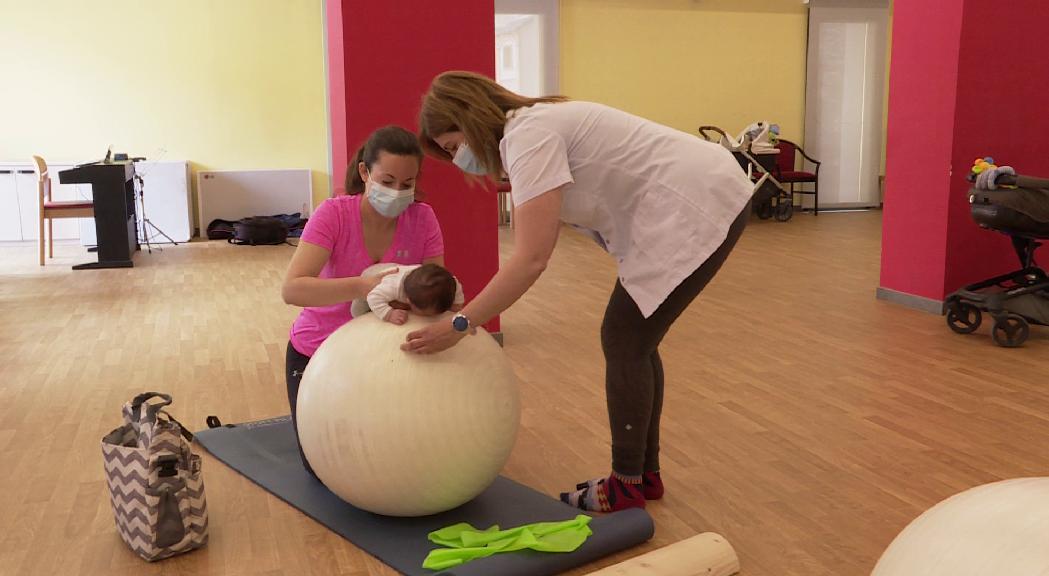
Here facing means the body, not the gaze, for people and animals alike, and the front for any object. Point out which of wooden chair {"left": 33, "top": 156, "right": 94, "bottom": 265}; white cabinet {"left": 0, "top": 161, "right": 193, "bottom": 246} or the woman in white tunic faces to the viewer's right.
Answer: the wooden chair

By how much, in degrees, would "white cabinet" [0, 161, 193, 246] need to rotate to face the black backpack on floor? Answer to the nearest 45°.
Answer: approximately 45° to its left

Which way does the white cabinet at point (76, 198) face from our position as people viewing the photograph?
facing the viewer

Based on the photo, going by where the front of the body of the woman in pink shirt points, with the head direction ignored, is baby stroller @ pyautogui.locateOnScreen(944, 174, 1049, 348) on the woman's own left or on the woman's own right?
on the woman's own left

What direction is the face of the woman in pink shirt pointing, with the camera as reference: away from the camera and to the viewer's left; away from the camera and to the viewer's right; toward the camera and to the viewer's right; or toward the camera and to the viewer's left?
toward the camera and to the viewer's right

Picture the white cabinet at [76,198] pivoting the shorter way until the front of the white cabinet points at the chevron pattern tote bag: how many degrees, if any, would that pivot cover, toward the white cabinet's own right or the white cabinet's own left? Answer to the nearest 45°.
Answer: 0° — it already faces it

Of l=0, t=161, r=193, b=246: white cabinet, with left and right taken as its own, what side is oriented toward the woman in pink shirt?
front

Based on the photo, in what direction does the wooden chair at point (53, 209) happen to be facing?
to the viewer's right

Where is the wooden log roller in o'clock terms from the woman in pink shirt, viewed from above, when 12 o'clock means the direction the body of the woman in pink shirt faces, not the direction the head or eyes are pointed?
The wooden log roller is roughly at 12 o'clock from the woman in pink shirt.

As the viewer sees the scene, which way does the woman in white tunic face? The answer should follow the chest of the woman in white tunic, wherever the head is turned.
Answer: to the viewer's left

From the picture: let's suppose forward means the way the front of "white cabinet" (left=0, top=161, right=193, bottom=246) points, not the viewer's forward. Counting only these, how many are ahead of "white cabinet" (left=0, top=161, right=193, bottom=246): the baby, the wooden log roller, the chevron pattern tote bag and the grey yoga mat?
4

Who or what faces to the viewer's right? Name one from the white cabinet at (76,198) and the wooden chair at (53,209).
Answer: the wooden chair

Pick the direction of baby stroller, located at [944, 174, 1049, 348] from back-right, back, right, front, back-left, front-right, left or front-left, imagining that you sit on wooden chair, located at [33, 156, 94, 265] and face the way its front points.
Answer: front-right

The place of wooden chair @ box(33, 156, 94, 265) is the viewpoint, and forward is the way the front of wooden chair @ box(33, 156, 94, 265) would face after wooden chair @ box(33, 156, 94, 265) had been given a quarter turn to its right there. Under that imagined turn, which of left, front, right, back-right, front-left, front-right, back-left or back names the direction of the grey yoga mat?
front
